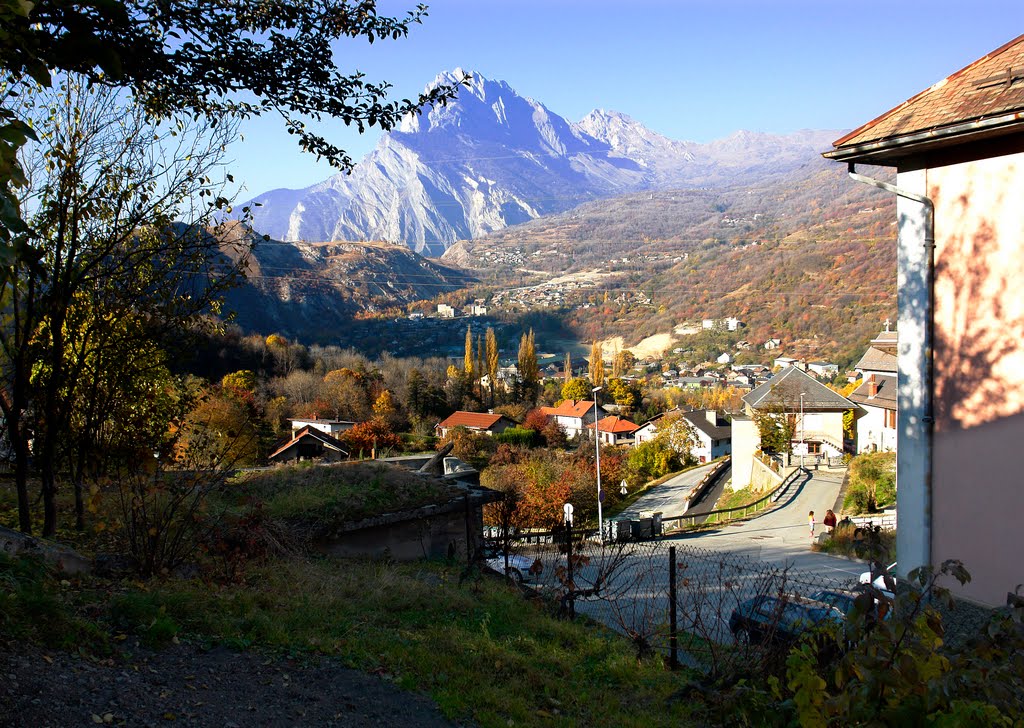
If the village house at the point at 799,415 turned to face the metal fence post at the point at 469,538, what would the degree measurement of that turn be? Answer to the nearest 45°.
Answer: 0° — it already faces it

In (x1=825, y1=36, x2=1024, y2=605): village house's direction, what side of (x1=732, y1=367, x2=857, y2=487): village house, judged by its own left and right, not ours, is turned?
front

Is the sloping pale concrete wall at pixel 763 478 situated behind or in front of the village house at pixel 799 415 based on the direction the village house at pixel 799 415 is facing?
in front

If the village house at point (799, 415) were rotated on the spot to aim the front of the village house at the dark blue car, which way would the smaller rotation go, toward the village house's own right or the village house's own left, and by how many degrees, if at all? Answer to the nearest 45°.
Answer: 0° — it already faces it

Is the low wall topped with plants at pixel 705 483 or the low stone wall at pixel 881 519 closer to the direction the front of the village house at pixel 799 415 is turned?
the low stone wall

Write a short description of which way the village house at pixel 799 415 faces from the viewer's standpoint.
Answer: facing the viewer

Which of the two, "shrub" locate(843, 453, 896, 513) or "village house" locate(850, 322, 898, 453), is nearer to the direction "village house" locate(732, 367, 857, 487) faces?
the shrub

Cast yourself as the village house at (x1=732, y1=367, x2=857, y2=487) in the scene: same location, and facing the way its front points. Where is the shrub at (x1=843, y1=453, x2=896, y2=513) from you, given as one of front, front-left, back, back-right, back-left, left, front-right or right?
front

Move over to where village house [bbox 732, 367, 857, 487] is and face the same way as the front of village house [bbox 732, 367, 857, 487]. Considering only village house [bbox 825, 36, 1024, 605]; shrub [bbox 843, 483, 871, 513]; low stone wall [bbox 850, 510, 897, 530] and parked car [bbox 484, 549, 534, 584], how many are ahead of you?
4

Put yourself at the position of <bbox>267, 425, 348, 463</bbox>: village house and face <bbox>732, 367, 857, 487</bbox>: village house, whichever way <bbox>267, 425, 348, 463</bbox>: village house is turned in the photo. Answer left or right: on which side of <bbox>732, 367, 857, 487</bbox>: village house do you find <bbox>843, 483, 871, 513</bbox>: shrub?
right
